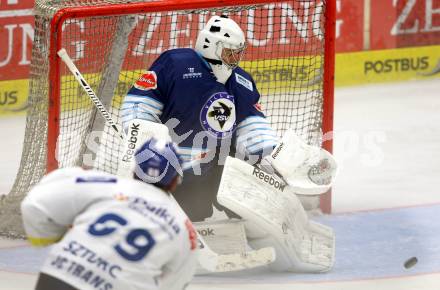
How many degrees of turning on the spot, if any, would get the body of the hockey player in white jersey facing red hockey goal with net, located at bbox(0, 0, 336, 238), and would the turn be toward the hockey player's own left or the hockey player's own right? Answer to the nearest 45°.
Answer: approximately 45° to the hockey player's own left

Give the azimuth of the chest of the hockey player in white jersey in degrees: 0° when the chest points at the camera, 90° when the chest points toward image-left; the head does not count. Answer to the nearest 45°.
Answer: approximately 225°

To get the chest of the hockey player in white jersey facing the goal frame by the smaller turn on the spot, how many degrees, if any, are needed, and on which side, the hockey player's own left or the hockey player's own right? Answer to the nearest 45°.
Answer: approximately 45° to the hockey player's own left
